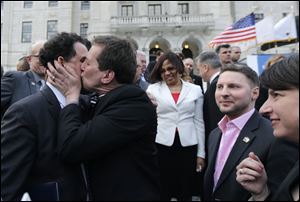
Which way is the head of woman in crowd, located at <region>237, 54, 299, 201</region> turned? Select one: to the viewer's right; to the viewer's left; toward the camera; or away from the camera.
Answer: to the viewer's left

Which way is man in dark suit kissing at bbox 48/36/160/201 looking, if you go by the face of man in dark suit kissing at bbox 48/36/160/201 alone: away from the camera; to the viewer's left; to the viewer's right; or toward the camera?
to the viewer's left

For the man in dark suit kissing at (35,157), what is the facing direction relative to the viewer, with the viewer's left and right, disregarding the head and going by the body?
facing to the right of the viewer

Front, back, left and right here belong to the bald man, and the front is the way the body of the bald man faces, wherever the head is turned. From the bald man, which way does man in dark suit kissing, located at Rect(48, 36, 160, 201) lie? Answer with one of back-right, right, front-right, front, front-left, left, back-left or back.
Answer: front-right

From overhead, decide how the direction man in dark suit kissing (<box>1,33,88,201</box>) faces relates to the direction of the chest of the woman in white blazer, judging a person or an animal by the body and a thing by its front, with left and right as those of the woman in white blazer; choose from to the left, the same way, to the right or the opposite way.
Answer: to the left
